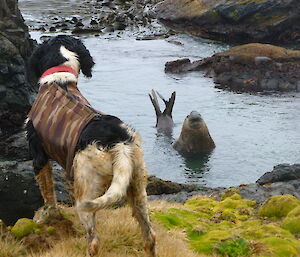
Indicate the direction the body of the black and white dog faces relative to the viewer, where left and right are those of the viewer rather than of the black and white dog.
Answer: facing away from the viewer and to the left of the viewer

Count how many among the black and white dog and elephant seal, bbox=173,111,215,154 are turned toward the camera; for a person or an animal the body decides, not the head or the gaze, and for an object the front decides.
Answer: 1

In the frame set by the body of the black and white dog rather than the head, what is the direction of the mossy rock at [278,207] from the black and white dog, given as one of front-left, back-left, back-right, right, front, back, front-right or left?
right

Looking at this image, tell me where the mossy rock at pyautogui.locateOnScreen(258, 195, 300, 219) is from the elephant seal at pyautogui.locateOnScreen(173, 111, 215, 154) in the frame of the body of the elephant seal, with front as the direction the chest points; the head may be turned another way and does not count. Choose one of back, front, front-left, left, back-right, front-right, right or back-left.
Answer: front

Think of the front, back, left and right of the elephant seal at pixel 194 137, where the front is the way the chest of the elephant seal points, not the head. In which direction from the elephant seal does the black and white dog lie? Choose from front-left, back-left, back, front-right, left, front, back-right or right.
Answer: front

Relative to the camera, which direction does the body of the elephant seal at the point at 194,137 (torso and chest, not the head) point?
toward the camera

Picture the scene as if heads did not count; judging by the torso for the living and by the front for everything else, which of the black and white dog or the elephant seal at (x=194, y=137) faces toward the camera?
the elephant seal

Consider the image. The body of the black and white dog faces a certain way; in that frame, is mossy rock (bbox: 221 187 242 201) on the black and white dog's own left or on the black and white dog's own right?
on the black and white dog's own right

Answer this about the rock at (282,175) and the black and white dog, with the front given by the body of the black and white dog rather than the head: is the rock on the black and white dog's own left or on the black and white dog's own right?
on the black and white dog's own right

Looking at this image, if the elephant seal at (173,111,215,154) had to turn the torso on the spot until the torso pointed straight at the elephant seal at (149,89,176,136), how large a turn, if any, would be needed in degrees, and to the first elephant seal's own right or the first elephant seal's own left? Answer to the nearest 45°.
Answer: approximately 135° to the first elephant seal's own right

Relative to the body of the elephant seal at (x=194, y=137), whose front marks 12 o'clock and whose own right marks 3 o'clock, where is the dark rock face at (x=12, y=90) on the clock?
The dark rock face is roughly at 3 o'clock from the elephant seal.

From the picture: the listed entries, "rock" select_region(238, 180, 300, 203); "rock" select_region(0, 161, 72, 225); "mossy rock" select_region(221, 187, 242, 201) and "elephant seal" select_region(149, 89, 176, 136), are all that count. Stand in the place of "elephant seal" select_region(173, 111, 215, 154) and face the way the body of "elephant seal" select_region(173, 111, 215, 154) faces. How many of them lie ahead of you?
3

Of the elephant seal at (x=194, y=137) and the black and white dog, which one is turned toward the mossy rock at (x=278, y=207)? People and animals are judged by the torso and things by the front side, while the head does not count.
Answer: the elephant seal

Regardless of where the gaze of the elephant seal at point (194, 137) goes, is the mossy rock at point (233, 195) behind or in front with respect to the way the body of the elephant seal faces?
in front

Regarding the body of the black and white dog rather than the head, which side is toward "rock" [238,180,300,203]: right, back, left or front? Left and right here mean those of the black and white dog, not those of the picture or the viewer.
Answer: right

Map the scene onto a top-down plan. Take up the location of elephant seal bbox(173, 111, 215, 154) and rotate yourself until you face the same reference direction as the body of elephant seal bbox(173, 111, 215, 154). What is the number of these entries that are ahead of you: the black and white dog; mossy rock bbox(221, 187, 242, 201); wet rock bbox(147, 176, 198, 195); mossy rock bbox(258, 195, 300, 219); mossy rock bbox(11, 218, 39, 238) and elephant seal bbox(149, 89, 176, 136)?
5
